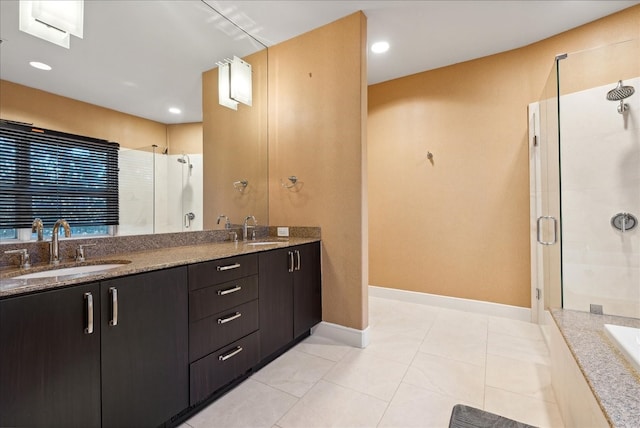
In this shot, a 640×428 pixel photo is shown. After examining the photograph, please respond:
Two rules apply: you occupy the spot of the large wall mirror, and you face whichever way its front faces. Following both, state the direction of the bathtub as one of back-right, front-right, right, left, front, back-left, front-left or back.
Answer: front

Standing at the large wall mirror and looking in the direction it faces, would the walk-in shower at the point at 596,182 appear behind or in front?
in front

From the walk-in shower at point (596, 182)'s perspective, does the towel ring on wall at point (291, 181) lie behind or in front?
in front

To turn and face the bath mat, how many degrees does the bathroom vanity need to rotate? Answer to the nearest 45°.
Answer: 0° — it already faces it

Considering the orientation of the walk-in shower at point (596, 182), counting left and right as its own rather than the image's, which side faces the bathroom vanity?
front

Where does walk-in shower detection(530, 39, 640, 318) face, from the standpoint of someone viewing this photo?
facing the viewer and to the left of the viewer

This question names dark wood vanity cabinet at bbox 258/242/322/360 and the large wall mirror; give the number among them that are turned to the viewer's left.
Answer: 0

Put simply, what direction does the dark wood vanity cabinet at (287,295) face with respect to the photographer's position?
facing the viewer and to the right of the viewer

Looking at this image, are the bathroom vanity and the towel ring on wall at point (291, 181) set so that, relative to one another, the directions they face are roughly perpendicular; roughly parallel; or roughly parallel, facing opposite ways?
roughly perpendicular
